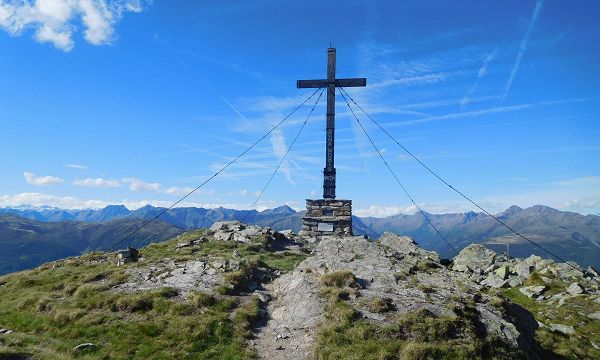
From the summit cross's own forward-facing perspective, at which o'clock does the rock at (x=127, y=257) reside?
The rock is roughly at 2 o'clock from the summit cross.

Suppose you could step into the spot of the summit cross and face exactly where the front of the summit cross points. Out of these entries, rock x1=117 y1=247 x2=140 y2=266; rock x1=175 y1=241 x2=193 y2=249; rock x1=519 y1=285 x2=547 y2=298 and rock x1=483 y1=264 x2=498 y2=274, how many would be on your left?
2

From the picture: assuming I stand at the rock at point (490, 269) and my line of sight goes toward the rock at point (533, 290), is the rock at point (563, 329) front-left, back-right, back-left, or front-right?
front-right

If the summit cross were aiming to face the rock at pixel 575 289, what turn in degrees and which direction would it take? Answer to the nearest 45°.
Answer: approximately 90° to its left

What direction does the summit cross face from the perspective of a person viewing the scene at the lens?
facing the viewer

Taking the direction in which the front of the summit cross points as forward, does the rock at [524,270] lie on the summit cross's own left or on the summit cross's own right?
on the summit cross's own left

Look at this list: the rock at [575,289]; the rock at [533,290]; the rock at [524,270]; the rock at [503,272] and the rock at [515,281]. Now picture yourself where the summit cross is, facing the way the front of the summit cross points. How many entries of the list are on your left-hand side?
5

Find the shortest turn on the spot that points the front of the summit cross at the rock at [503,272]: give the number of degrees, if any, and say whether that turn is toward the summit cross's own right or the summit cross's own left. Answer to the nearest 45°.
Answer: approximately 90° to the summit cross's own left

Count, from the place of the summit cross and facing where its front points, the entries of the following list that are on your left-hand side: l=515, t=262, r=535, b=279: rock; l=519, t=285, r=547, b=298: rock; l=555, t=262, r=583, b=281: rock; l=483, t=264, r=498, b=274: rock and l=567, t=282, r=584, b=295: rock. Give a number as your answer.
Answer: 5

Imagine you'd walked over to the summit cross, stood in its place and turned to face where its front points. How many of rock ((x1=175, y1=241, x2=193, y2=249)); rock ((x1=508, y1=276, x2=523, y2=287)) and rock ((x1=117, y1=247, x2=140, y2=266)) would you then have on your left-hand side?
1

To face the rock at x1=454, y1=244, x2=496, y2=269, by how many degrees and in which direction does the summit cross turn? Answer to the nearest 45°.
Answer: approximately 90° to its left

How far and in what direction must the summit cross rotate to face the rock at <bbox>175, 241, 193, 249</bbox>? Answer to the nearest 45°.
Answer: approximately 45° to its right

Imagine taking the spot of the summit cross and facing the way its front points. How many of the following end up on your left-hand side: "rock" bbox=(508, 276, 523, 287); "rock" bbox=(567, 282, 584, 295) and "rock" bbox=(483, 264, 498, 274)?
3

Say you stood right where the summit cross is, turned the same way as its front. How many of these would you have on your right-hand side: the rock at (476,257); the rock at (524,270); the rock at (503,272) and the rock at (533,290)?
0
